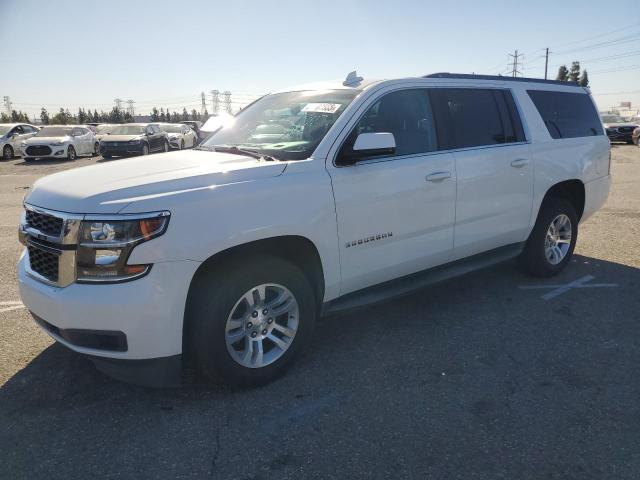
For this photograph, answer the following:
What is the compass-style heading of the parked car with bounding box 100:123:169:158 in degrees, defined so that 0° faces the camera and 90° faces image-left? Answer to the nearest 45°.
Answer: approximately 45°

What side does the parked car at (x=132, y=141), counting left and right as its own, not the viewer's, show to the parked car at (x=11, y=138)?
right

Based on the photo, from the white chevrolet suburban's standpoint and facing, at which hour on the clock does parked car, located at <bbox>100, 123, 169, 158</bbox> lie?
The parked car is roughly at 4 o'clock from the white chevrolet suburban.

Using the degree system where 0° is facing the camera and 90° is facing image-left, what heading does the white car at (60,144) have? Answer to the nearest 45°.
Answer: approximately 45°

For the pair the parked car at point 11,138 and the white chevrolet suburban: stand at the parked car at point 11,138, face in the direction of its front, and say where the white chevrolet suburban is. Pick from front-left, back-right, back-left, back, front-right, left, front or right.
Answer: front-left

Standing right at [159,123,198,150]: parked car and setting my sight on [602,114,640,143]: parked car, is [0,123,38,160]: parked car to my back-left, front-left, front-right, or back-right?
back-right

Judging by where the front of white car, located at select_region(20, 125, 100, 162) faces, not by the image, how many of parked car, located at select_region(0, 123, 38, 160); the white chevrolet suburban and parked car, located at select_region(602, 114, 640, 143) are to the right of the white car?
1

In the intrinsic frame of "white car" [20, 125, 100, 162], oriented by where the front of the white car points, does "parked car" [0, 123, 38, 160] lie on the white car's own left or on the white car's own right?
on the white car's own right
